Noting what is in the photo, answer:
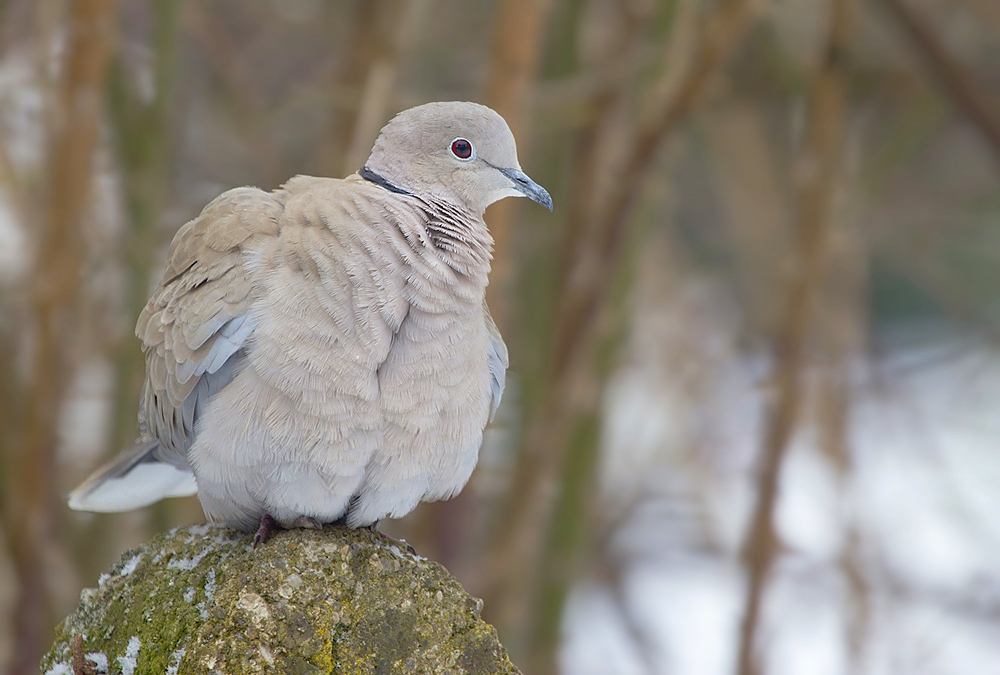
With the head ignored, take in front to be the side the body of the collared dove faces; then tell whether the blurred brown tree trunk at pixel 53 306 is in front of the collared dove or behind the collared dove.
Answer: behind

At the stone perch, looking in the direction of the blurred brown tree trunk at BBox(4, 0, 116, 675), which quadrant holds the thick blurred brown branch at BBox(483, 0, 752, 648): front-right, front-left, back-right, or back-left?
front-right

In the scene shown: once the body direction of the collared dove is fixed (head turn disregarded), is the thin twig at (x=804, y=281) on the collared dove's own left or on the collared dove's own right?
on the collared dove's own left

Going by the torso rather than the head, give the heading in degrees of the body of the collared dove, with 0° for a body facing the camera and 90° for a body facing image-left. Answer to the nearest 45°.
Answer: approximately 315°

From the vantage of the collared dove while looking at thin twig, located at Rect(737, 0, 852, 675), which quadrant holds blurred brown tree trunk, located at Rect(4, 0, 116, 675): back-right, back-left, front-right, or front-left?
front-left

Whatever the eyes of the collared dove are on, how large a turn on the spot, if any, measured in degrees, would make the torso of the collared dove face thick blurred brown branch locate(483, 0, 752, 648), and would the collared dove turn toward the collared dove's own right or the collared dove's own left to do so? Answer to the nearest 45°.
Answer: approximately 90° to the collared dove's own left

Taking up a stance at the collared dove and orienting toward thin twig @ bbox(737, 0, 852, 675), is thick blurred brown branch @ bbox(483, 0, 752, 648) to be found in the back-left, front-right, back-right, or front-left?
front-left

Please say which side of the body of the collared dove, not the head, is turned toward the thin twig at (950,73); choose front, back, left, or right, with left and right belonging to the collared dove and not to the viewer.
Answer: left

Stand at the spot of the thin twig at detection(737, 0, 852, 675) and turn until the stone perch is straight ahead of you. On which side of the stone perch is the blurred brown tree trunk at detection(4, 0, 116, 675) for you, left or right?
right
